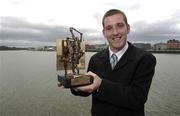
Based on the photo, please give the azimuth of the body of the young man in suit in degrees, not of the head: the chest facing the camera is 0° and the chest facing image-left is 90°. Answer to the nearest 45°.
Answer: approximately 45°
